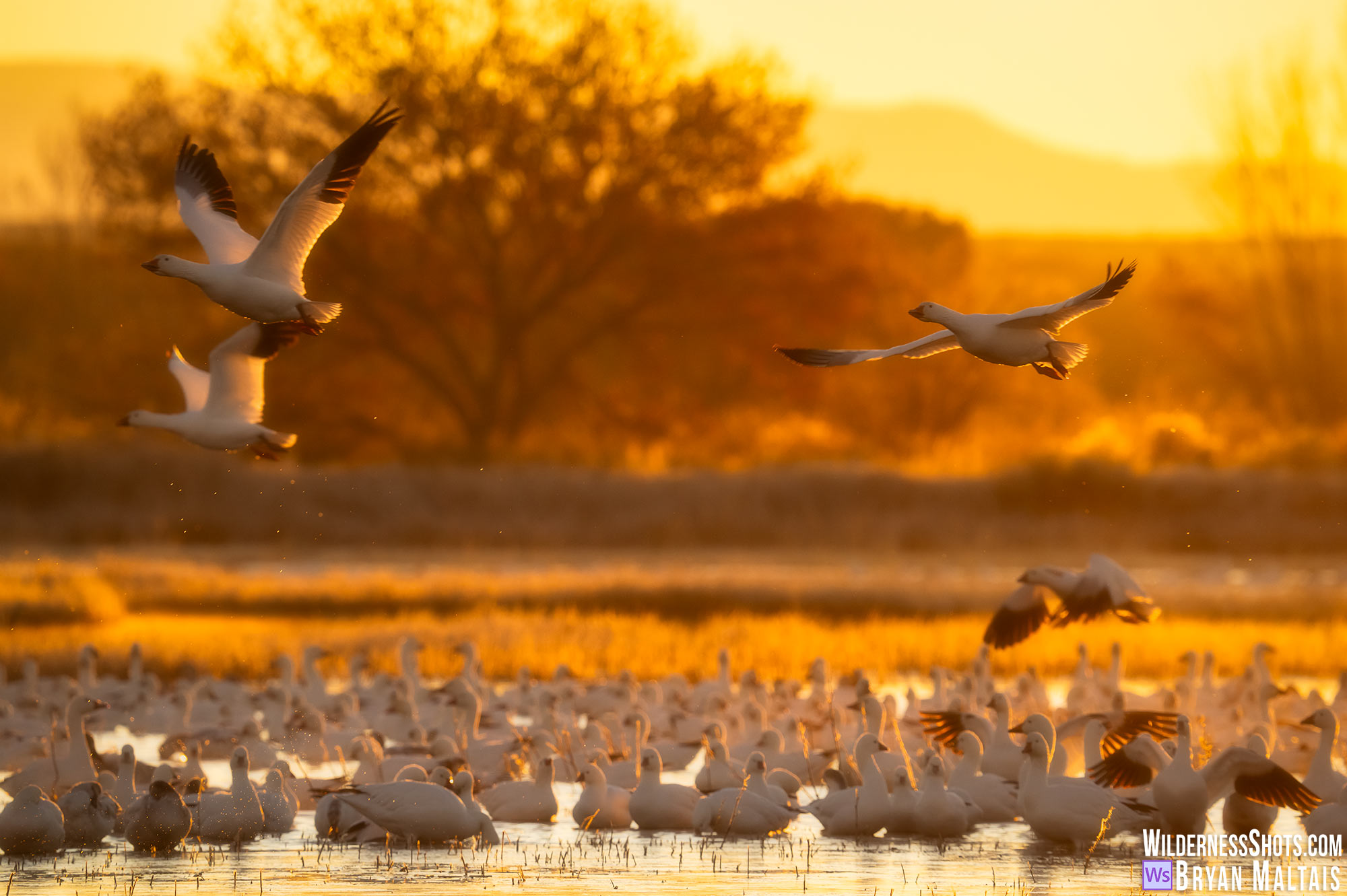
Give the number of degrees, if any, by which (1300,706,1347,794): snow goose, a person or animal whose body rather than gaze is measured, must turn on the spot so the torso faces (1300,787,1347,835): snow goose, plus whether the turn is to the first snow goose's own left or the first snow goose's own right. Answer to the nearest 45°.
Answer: approximately 90° to the first snow goose's own left

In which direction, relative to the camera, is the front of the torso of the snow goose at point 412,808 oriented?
to the viewer's right

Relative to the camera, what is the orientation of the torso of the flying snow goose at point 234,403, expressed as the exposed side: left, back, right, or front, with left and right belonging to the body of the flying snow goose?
left

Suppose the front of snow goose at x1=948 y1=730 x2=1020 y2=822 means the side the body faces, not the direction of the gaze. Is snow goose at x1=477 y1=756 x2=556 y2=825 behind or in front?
in front

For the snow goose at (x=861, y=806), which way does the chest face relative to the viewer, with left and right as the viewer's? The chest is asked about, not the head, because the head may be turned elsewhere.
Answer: facing to the right of the viewer

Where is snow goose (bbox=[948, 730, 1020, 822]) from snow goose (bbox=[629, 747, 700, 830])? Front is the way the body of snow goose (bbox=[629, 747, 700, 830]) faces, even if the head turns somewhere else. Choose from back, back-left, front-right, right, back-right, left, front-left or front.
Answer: back-left

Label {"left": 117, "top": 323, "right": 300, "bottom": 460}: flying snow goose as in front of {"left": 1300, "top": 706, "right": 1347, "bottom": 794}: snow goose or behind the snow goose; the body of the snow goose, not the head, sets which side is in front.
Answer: in front

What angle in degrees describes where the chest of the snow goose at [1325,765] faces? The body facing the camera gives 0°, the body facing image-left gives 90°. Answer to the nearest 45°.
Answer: approximately 90°

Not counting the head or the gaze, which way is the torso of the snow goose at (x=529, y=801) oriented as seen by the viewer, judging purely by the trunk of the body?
to the viewer's right
